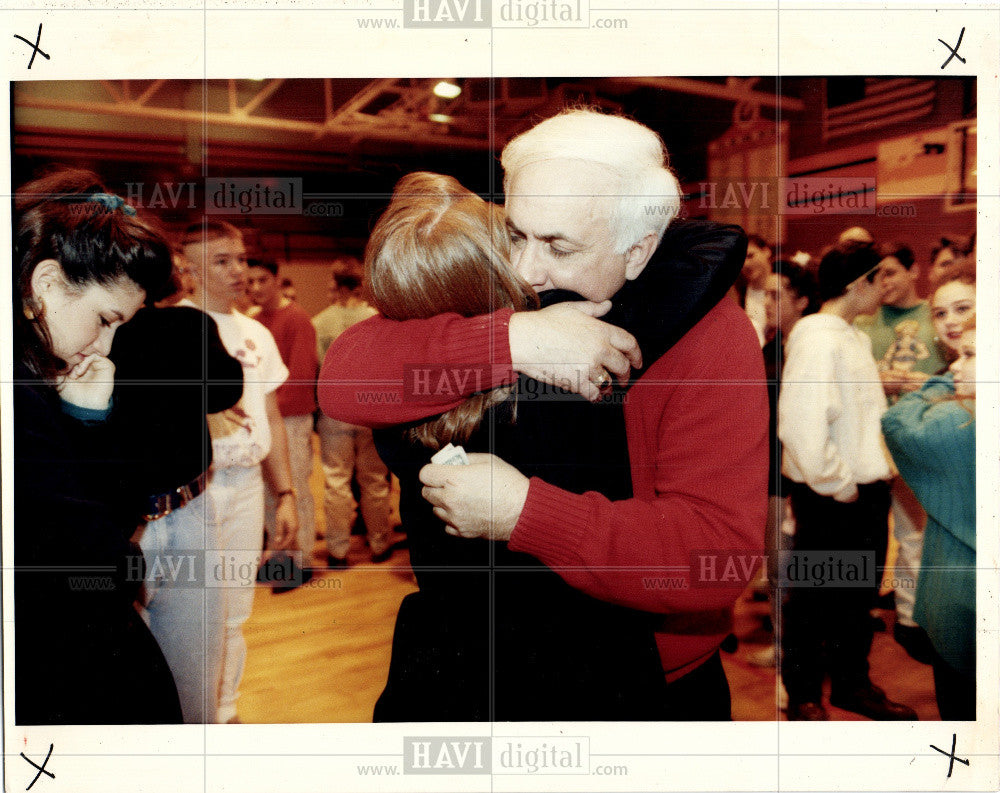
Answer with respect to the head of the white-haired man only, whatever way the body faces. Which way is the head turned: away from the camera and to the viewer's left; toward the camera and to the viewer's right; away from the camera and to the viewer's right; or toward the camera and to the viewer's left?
toward the camera and to the viewer's left

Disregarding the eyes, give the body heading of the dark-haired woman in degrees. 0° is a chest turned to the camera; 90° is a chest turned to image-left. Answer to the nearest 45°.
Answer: approximately 270°

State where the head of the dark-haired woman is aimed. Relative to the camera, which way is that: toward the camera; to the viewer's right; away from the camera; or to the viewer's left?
to the viewer's right

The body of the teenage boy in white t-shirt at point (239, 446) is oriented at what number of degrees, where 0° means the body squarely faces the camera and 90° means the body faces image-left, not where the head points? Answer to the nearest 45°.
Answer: approximately 315°

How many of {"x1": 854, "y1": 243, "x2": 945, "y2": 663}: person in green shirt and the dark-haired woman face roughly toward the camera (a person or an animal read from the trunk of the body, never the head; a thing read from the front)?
1

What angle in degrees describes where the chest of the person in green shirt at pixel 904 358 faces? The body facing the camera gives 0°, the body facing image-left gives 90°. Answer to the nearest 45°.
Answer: approximately 0°
